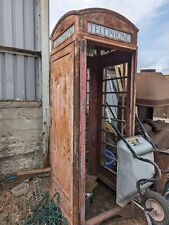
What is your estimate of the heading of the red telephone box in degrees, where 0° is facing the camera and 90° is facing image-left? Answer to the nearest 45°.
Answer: approximately 315°

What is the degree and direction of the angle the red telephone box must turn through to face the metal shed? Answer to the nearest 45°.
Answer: approximately 180°
